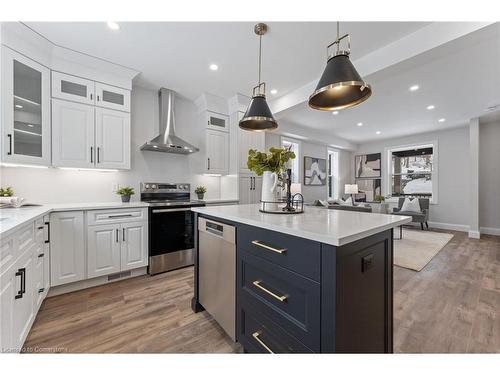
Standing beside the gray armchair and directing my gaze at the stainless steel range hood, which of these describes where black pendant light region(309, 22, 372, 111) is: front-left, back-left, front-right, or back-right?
front-left

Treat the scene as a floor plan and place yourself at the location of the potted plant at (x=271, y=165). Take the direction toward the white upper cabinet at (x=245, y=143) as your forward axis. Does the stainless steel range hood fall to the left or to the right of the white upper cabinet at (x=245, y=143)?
left

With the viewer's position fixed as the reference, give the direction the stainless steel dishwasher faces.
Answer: facing the viewer and to the left of the viewer

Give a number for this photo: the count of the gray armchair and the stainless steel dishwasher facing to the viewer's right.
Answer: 0

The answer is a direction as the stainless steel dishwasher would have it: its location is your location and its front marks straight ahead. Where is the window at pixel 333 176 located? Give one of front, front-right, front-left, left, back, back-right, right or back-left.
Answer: back

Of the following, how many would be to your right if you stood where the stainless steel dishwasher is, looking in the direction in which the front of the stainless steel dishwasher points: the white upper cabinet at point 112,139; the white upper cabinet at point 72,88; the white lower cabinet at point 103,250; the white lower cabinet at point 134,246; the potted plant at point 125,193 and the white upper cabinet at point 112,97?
6

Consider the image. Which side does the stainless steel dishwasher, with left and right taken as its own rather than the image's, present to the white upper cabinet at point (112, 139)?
right

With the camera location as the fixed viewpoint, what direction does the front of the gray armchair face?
facing the viewer

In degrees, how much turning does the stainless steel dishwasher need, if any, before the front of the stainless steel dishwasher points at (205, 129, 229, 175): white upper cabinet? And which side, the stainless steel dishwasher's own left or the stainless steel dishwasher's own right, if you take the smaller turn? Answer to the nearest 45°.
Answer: approximately 135° to the stainless steel dishwasher's own right
